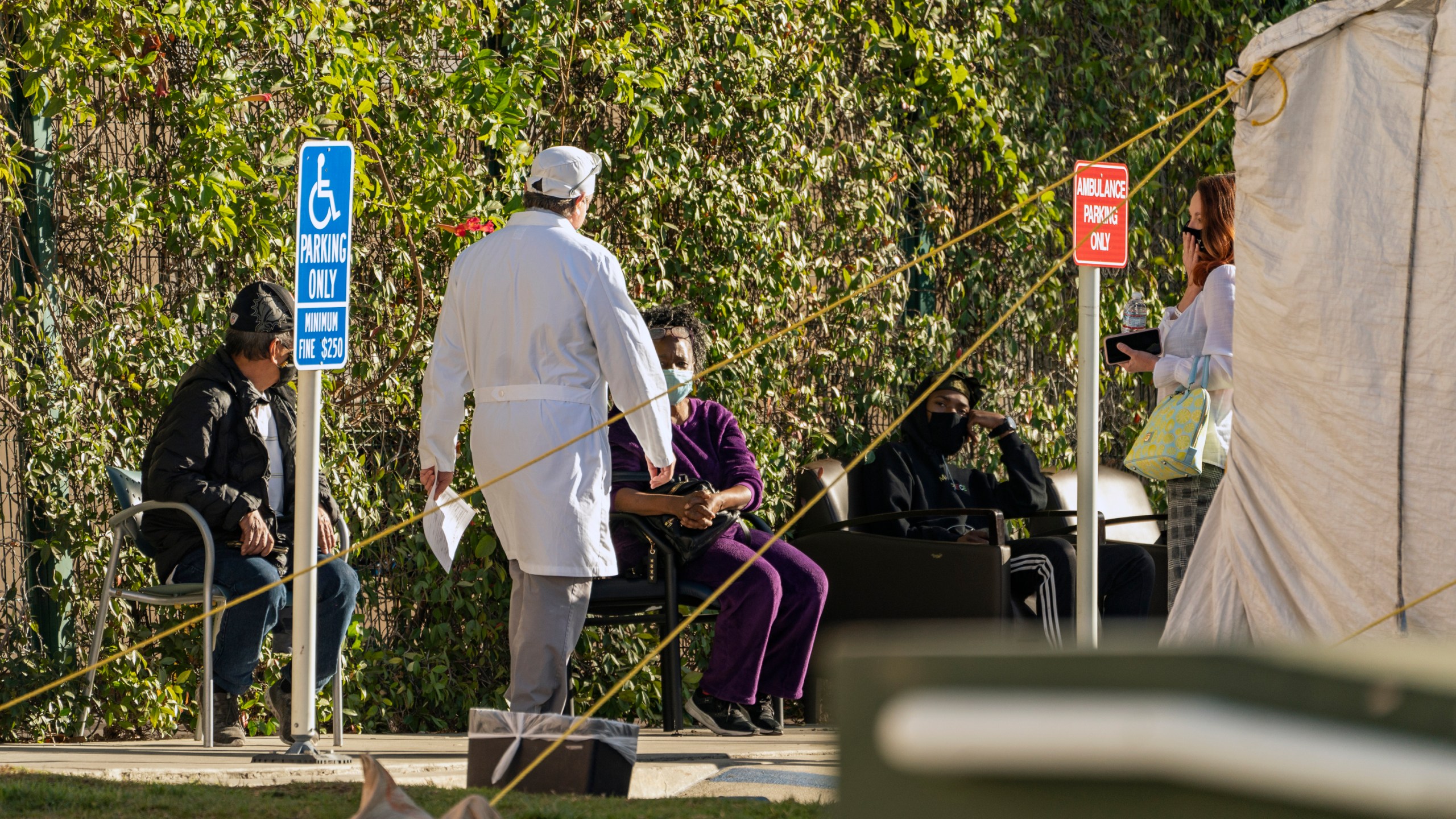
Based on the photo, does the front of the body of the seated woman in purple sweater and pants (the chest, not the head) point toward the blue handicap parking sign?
no

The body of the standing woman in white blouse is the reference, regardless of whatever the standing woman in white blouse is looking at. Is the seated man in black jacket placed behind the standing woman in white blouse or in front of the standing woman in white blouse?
in front

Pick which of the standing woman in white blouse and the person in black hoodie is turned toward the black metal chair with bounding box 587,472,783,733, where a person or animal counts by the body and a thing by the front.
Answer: the standing woman in white blouse

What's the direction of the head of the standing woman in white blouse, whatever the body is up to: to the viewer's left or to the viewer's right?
to the viewer's left

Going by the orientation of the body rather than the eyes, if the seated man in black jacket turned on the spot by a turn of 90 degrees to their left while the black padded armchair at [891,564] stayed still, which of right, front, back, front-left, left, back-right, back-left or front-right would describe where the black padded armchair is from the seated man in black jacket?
front-right

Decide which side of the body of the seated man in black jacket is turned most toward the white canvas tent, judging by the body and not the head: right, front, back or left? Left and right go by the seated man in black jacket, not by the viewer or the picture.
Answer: front

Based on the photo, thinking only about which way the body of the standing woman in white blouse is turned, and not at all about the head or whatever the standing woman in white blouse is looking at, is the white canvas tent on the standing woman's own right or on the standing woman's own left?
on the standing woman's own left

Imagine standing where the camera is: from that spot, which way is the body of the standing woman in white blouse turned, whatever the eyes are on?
to the viewer's left

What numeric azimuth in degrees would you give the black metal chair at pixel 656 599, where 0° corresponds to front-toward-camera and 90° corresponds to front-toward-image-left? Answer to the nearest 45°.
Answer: approximately 315°

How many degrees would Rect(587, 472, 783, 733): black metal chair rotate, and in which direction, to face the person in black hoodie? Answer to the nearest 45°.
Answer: approximately 90° to its left

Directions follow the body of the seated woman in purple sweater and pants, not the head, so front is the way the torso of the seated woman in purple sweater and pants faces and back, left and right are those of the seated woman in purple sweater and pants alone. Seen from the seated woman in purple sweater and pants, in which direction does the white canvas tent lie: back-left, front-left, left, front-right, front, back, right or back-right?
front

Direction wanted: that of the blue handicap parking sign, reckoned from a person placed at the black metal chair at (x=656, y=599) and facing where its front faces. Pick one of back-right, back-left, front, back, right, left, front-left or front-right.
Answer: right

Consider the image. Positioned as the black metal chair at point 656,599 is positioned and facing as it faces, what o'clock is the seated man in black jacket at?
The seated man in black jacket is roughly at 4 o'clock from the black metal chair.

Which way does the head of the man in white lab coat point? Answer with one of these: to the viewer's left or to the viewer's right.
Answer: to the viewer's right

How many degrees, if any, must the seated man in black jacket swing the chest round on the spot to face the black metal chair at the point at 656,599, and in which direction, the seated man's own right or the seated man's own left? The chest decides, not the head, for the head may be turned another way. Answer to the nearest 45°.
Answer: approximately 45° to the seated man's own left

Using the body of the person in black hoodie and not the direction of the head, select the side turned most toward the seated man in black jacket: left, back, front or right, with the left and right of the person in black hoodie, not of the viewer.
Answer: right

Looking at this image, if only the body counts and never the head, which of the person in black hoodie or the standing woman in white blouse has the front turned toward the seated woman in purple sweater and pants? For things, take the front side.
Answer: the standing woman in white blouse

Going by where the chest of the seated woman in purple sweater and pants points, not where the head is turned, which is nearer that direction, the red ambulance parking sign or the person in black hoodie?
the red ambulance parking sign

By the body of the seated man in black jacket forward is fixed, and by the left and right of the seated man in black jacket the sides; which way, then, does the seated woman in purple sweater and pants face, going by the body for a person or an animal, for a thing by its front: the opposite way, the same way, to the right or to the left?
the same way

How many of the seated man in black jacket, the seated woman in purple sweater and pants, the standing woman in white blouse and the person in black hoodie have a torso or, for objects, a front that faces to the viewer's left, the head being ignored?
1

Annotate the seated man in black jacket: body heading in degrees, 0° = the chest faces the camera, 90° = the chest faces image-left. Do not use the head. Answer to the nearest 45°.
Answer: approximately 315°
